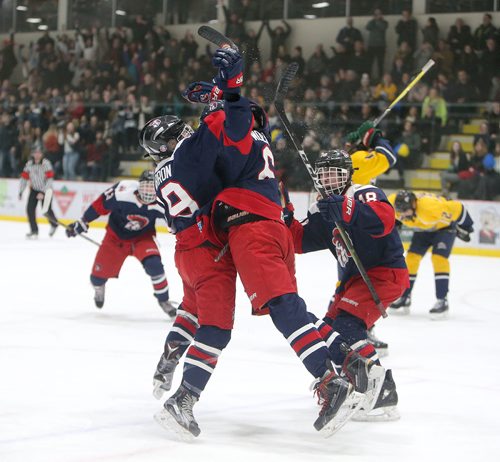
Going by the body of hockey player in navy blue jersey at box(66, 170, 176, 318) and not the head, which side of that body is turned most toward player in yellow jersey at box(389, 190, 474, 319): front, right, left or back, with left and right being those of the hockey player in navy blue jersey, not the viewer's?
left

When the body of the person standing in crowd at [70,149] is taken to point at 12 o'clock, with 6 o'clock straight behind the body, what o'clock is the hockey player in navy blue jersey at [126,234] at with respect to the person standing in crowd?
The hockey player in navy blue jersey is roughly at 12 o'clock from the person standing in crowd.

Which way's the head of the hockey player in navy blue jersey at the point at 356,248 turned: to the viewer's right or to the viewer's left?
to the viewer's left

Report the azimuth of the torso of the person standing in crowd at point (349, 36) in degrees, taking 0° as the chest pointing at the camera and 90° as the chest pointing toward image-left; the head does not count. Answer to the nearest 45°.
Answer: approximately 0°

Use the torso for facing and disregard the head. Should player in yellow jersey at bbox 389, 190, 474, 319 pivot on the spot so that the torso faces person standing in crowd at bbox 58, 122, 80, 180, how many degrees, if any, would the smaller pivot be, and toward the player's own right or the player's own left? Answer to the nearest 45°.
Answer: approximately 90° to the player's own right

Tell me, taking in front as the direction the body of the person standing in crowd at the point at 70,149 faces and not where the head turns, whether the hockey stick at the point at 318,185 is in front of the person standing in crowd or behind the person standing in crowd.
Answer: in front

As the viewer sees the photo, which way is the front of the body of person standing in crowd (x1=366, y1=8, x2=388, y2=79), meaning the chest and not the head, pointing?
toward the camera

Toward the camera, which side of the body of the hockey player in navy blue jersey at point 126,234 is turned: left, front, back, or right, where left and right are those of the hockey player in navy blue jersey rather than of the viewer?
front

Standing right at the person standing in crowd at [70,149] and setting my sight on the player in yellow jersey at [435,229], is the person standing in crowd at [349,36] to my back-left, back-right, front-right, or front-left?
front-left

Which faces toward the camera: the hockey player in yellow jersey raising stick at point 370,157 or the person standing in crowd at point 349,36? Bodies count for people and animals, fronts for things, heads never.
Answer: the person standing in crowd

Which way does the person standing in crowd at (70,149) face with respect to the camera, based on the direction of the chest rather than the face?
toward the camera

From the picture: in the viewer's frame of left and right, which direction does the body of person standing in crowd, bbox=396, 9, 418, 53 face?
facing the viewer

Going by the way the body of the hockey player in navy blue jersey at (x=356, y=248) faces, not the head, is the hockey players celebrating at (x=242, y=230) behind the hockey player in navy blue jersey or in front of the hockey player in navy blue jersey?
in front
